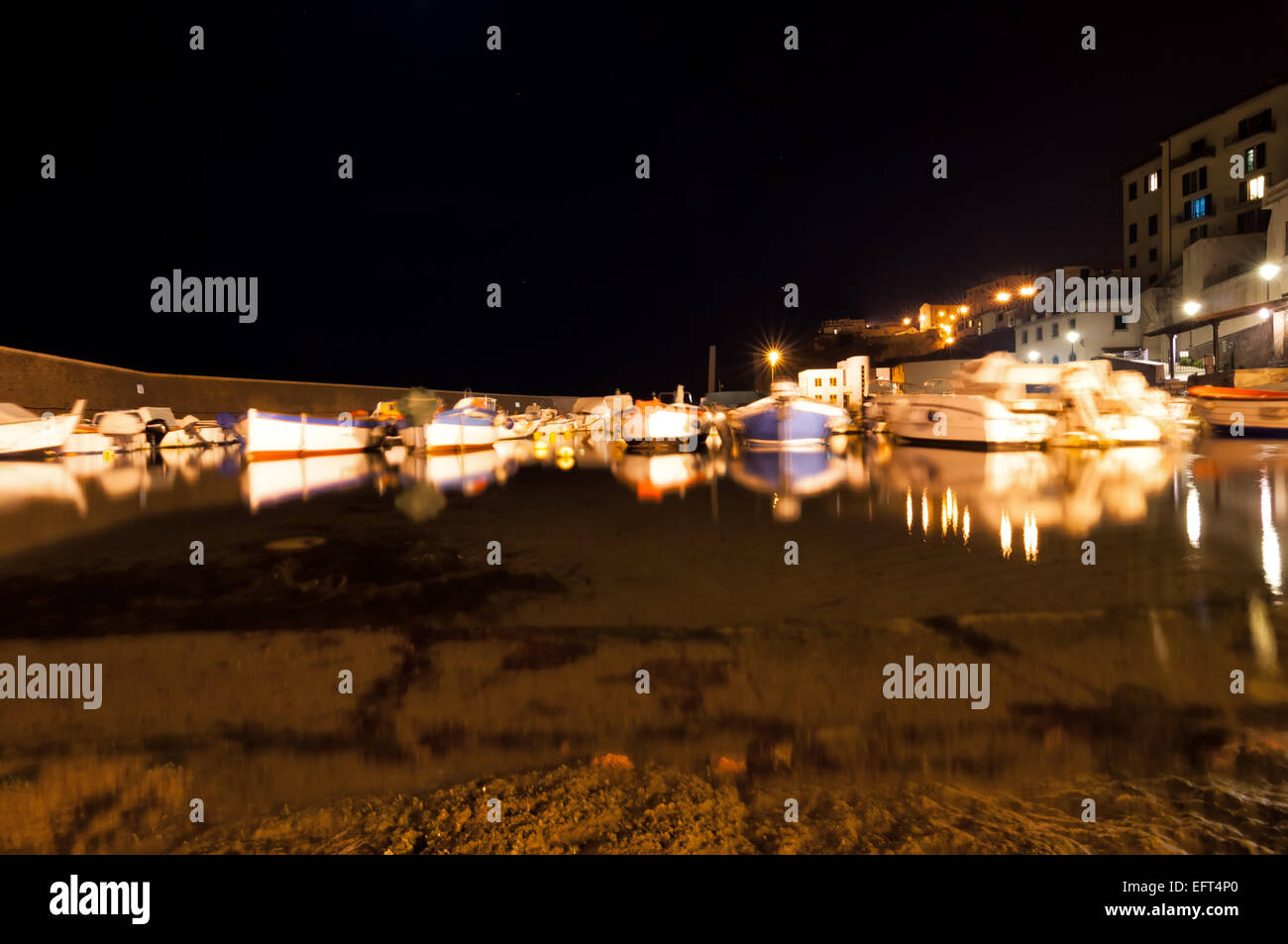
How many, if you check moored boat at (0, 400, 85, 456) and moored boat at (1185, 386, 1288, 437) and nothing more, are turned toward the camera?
0

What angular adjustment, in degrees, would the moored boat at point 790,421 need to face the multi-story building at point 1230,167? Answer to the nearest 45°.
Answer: approximately 135° to its left

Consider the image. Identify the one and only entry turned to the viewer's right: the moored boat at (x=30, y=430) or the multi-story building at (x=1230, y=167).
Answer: the moored boat

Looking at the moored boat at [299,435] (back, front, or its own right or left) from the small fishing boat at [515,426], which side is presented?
back

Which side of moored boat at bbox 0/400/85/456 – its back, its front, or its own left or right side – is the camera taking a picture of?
right

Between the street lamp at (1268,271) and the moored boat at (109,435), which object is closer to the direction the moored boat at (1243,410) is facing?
the moored boat

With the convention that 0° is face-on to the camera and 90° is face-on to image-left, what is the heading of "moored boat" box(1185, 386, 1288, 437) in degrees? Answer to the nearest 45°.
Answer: approximately 90°
